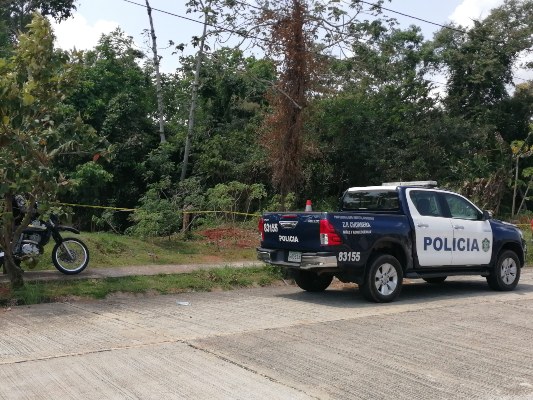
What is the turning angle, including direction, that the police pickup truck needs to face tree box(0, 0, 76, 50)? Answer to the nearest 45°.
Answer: approximately 90° to its left

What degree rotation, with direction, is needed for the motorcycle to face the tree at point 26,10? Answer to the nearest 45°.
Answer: approximately 90° to its left

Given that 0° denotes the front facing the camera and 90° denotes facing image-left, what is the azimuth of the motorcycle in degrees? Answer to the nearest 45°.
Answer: approximately 270°

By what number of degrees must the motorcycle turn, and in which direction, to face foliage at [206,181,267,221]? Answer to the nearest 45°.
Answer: approximately 45° to its left

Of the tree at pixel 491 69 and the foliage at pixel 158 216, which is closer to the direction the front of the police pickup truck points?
the tree

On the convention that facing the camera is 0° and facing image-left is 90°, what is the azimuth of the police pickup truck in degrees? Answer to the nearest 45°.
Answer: approximately 225°

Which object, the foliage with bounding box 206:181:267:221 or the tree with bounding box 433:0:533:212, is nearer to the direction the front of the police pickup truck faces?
the tree

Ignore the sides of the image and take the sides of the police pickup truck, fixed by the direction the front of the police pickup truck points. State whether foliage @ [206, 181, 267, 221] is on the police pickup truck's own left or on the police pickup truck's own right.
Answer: on the police pickup truck's own left

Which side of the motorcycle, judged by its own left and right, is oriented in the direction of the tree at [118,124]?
left
